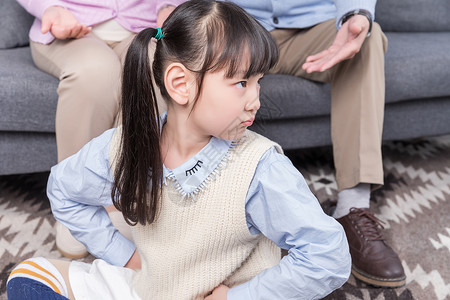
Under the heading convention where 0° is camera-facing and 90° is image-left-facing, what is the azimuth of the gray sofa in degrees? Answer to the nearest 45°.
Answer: approximately 0°

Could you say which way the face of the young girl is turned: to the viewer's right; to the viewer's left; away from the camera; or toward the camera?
to the viewer's right
